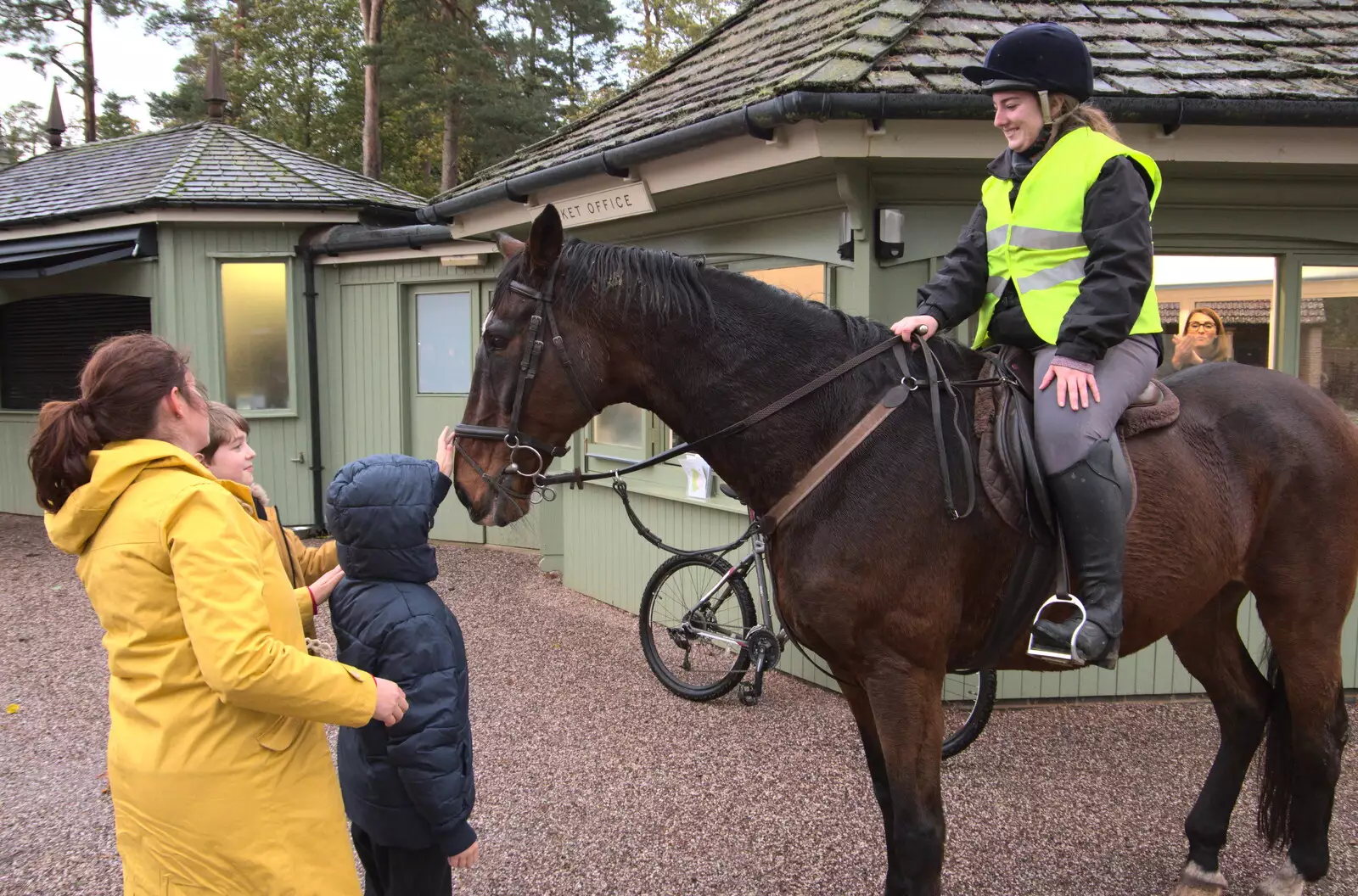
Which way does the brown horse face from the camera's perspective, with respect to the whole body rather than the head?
to the viewer's left

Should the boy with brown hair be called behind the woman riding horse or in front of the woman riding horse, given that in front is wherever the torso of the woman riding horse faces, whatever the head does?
in front

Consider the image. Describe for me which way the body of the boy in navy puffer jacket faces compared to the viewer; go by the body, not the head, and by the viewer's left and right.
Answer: facing away from the viewer and to the right of the viewer

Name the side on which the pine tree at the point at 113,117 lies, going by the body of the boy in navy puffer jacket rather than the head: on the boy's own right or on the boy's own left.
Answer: on the boy's own left

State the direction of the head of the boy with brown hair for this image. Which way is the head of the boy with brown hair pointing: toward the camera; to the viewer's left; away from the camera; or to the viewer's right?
to the viewer's right

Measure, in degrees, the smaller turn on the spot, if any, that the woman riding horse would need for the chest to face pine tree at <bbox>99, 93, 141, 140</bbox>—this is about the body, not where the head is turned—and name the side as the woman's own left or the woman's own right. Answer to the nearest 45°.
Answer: approximately 90° to the woman's own right

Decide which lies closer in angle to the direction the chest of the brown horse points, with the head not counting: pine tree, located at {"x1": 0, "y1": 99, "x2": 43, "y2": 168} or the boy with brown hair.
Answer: the boy with brown hair

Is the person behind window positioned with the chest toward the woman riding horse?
yes

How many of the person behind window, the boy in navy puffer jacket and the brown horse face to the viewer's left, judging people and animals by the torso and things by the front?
1

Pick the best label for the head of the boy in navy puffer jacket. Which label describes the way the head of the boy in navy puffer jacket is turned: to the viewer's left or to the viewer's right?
to the viewer's right

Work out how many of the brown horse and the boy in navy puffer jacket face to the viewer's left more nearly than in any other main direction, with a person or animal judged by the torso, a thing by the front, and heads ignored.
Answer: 1

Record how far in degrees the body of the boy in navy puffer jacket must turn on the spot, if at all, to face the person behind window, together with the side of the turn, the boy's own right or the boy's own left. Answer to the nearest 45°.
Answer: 0° — they already face them

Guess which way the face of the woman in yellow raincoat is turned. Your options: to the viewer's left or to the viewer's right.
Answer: to the viewer's right

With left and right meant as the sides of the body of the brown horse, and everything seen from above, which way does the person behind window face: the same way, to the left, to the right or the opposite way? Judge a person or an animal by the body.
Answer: to the left
